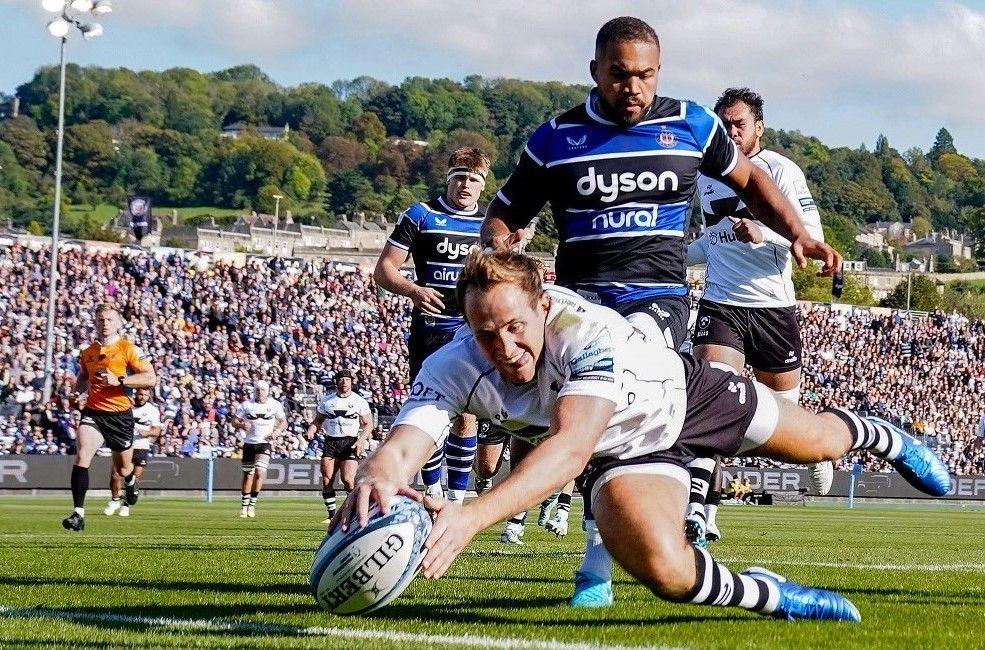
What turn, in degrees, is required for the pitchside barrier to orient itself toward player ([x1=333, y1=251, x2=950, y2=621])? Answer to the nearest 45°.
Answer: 0° — it already faces them

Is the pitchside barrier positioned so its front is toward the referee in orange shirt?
yes

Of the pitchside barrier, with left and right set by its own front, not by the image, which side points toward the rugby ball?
front

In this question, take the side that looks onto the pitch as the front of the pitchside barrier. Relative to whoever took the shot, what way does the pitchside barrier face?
facing the viewer
